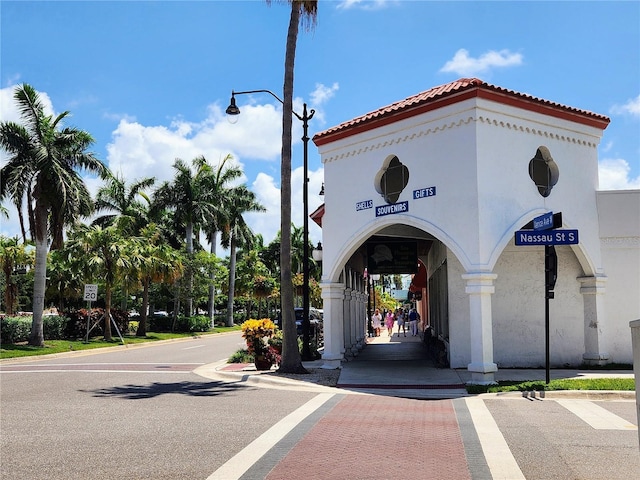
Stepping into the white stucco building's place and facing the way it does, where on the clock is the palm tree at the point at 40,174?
The palm tree is roughly at 2 o'clock from the white stucco building.

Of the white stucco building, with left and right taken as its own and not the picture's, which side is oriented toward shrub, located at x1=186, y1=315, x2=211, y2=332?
right

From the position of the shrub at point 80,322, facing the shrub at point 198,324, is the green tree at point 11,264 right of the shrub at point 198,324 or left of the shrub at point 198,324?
left

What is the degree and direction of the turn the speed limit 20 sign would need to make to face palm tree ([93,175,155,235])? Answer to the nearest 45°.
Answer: approximately 180°

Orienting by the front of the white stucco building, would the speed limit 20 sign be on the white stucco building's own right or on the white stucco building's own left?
on the white stucco building's own right

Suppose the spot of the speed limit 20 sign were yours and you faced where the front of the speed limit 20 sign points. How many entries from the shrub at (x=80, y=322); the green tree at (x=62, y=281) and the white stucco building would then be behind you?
2

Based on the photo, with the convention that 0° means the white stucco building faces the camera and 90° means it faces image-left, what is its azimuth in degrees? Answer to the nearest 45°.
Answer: approximately 45°

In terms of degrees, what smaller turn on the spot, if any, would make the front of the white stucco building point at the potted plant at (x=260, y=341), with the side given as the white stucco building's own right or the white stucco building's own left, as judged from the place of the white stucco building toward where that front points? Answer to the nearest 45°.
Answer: approximately 45° to the white stucco building's own right

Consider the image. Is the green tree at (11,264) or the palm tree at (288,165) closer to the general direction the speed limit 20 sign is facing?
the palm tree

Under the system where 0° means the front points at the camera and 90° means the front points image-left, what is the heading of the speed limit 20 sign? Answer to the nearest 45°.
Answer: approximately 0°
